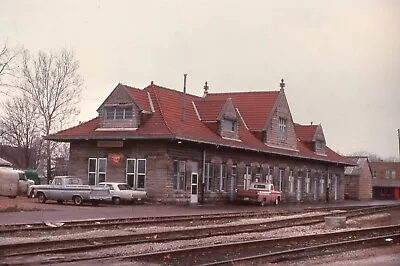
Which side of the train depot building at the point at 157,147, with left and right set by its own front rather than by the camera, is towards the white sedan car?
right

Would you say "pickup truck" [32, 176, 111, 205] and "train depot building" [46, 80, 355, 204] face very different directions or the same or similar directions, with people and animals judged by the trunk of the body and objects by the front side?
very different directions

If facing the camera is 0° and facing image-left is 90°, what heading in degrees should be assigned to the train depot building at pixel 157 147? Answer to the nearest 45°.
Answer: approximately 315°

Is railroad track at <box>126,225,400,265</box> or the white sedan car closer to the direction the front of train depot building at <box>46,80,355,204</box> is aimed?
the railroad track

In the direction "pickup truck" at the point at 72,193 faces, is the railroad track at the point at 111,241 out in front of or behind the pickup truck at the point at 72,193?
behind

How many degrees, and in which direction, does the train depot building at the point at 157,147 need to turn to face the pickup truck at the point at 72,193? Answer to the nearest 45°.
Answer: approximately 90° to its right
